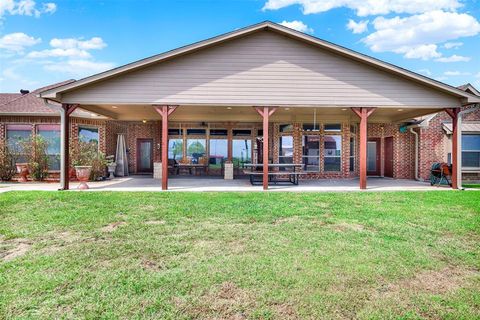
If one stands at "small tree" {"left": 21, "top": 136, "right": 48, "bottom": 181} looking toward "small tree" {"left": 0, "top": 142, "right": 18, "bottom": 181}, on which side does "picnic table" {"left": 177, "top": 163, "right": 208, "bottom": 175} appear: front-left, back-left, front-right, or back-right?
back-right

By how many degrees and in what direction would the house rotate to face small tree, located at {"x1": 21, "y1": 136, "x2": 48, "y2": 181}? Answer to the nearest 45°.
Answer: approximately 90° to its right

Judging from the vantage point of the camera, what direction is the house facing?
facing the viewer

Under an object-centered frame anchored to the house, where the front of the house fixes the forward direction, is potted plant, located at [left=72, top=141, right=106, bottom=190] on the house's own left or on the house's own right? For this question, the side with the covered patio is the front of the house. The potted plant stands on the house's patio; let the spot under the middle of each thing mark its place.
on the house's own right
